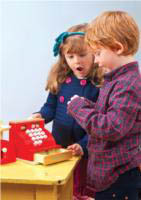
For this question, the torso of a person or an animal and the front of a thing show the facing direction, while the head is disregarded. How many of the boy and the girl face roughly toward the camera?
1

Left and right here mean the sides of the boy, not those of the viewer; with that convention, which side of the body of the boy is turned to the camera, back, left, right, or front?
left

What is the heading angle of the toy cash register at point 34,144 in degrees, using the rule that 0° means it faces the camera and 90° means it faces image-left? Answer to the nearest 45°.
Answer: approximately 315°
